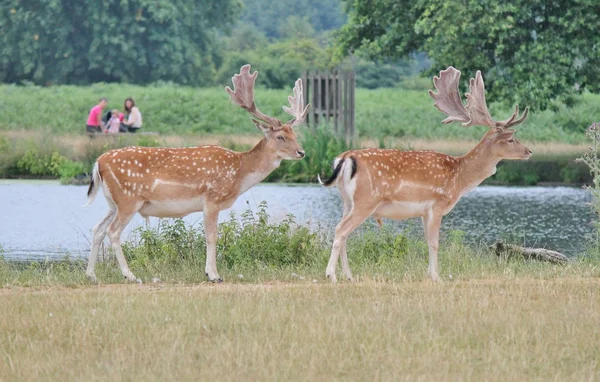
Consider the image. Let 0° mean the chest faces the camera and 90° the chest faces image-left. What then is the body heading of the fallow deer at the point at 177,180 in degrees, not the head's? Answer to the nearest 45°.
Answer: approximately 270°

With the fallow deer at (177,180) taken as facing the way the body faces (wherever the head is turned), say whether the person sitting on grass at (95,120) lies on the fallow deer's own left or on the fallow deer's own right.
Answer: on the fallow deer's own left

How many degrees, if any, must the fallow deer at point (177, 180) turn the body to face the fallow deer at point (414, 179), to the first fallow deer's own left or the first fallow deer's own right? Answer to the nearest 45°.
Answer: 0° — it already faces it

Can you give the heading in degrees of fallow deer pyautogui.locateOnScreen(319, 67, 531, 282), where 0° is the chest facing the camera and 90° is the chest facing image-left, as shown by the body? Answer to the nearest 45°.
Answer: approximately 270°

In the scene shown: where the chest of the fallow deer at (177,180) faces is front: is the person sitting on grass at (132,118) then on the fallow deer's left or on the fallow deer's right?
on the fallow deer's left

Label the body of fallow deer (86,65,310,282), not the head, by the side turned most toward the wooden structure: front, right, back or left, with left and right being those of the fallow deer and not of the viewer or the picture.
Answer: left

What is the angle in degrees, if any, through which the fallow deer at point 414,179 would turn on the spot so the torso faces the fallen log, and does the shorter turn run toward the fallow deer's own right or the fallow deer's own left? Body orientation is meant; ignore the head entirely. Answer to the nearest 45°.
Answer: approximately 45° to the fallow deer's own left

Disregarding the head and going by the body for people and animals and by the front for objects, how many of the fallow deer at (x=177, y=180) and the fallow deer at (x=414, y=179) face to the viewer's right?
2
